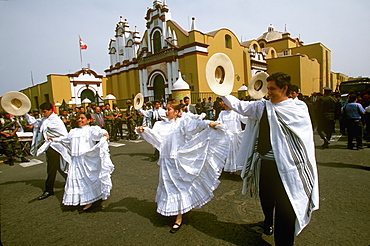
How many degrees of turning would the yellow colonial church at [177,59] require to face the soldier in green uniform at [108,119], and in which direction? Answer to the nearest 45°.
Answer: approximately 45° to its left

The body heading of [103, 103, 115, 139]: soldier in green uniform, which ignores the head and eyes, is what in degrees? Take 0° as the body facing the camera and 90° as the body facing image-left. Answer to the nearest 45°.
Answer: approximately 0°

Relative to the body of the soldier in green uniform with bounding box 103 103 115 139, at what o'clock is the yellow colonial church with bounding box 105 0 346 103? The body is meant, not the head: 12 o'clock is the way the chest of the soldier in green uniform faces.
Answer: The yellow colonial church is roughly at 7 o'clock from the soldier in green uniform.

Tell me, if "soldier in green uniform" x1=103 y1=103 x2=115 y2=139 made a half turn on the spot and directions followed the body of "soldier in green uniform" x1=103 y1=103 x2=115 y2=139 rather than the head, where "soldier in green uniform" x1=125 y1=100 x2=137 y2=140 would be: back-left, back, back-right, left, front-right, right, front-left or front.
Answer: right

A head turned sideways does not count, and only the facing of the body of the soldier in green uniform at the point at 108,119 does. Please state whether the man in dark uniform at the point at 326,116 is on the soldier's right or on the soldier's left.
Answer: on the soldier's left

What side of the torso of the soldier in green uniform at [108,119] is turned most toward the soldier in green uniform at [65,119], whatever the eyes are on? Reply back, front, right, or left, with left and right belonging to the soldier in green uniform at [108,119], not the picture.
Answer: right

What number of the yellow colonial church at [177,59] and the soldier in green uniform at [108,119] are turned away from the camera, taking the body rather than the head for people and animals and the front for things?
0
